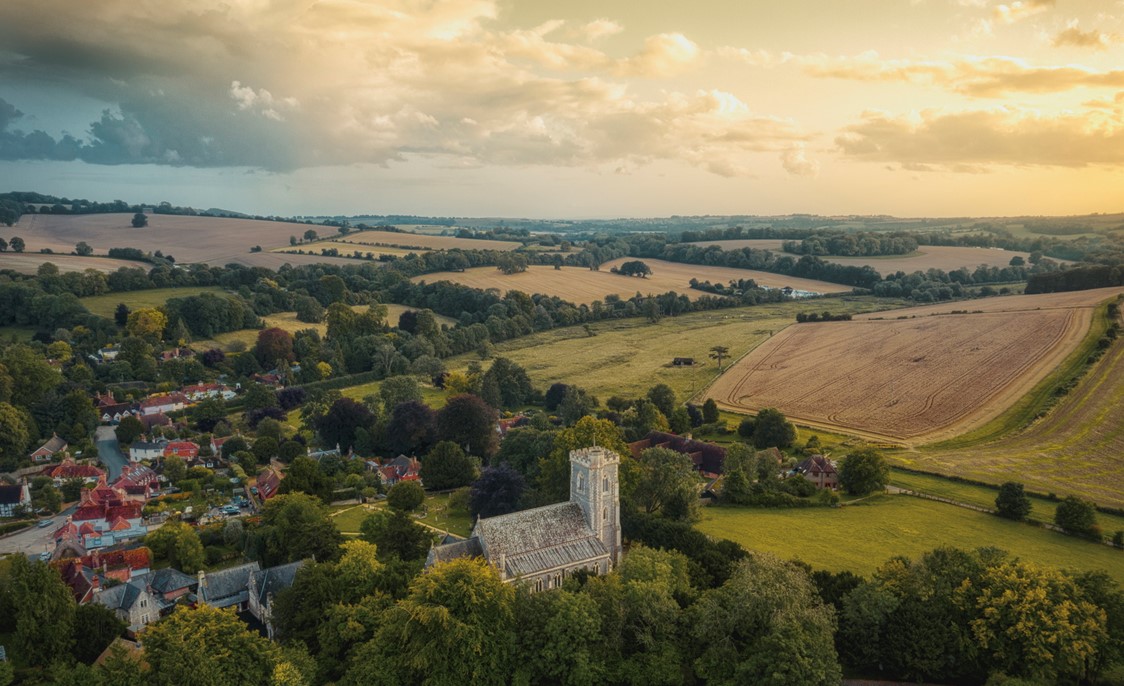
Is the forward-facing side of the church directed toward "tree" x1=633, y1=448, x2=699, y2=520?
yes

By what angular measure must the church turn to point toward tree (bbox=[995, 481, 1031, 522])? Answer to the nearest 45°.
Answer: approximately 45° to its right

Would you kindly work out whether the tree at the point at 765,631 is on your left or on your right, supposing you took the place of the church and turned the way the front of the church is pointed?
on your right

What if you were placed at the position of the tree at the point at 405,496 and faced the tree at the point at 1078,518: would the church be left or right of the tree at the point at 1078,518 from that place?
right

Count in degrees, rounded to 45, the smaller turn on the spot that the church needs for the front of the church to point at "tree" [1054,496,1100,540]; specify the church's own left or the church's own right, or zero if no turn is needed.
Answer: approximately 45° to the church's own right

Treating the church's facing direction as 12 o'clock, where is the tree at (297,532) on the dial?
The tree is roughly at 8 o'clock from the church.

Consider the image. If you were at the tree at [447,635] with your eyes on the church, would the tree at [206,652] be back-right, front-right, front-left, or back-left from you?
back-left

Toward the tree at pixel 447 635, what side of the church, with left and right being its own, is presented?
back

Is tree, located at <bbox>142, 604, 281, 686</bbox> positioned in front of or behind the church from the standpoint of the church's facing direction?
behind

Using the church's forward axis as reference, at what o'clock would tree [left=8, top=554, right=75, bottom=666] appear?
The tree is roughly at 7 o'clock from the church.
